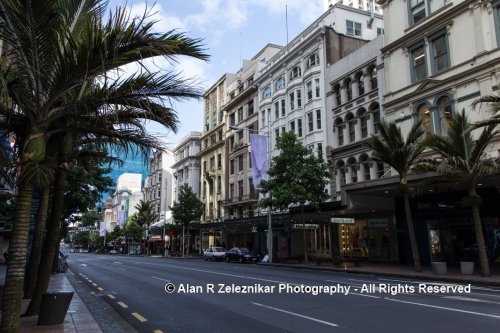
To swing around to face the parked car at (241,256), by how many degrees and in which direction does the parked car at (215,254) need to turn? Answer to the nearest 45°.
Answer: approximately 45° to its right

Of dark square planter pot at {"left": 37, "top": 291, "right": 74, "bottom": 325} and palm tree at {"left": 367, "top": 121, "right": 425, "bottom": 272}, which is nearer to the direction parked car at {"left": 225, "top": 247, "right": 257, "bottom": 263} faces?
the palm tree

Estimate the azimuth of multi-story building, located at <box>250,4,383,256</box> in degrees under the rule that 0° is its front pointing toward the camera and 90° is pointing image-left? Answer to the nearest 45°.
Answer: approximately 45°

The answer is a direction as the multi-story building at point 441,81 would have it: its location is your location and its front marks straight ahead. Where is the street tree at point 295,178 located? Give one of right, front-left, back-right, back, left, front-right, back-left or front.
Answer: front-right

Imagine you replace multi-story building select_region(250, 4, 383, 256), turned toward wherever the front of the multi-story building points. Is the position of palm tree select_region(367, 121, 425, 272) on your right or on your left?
on your left

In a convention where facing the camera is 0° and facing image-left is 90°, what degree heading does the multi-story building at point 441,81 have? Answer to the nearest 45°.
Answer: approximately 45°

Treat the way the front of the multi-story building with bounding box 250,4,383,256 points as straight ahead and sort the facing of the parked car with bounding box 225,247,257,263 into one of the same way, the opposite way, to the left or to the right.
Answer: to the left

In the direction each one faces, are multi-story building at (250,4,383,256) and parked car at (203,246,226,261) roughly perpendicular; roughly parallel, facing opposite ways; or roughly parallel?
roughly perpendicular
